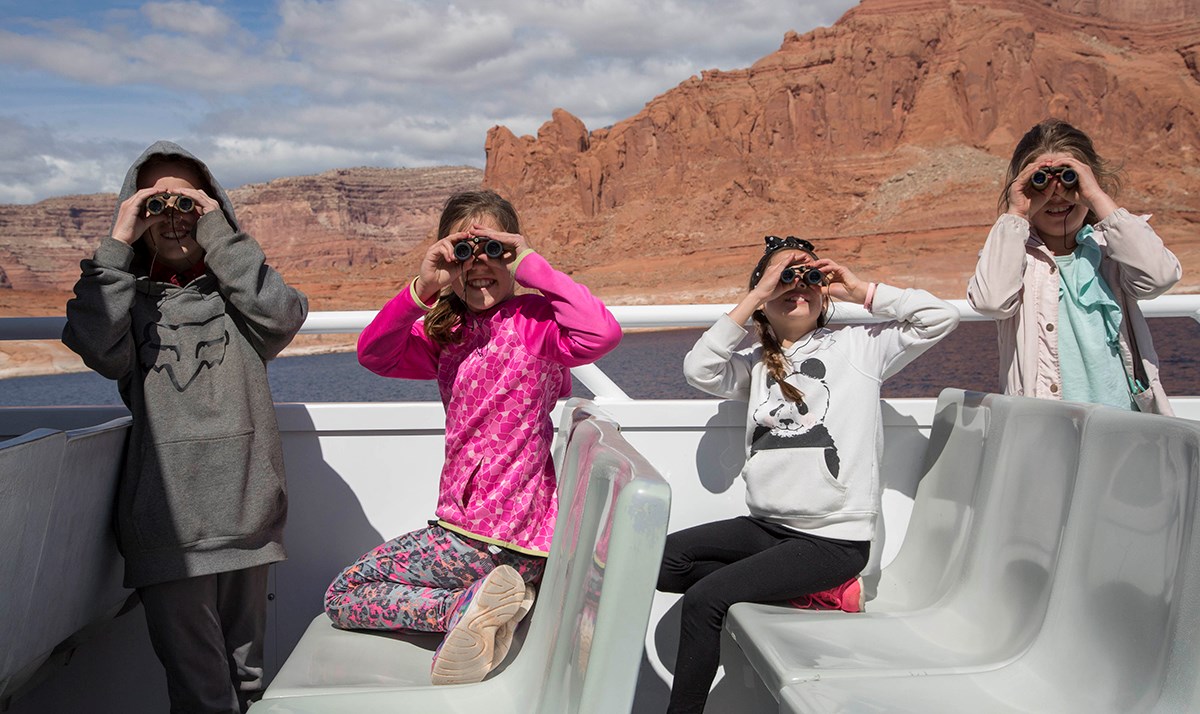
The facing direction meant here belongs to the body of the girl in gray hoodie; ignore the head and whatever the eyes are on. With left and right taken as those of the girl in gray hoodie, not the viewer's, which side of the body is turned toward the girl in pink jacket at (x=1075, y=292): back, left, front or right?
left

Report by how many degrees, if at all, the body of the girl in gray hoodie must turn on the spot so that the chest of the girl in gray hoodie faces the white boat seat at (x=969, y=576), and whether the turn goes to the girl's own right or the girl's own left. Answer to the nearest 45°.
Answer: approximately 45° to the girl's own left

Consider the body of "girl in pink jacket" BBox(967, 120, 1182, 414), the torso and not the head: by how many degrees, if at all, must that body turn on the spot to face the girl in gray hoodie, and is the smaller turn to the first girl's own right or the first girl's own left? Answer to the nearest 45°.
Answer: approximately 45° to the first girl's own right

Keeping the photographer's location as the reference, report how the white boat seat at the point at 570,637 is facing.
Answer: facing to the left of the viewer

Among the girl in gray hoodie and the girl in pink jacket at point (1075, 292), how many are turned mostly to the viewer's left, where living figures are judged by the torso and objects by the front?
0

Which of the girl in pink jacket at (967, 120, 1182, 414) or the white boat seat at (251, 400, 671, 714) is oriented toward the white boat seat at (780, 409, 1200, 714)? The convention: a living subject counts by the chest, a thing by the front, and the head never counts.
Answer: the girl in pink jacket

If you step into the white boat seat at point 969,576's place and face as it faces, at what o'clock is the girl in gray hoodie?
The girl in gray hoodie is roughly at 1 o'clock from the white boat seat.

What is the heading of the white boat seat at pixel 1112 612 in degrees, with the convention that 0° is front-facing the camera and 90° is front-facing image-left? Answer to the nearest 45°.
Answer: approximately 45°

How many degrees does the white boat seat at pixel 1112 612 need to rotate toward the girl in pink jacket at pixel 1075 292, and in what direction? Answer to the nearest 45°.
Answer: approximately 135° to its right

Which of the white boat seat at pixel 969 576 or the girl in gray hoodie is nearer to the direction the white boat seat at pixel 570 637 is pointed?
the girl in gray hoodie

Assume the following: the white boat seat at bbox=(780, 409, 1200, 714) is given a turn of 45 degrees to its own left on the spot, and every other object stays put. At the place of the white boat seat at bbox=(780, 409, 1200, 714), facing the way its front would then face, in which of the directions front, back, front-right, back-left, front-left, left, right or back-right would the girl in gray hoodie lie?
right

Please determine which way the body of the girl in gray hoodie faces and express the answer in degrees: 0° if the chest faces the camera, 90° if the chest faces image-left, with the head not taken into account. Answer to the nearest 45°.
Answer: approximately 0°

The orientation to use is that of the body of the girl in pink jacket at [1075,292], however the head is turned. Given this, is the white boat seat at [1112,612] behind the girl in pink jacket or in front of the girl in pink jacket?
in front

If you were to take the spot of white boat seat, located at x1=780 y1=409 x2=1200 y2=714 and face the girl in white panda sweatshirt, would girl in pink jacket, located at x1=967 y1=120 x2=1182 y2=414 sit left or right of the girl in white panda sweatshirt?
right
